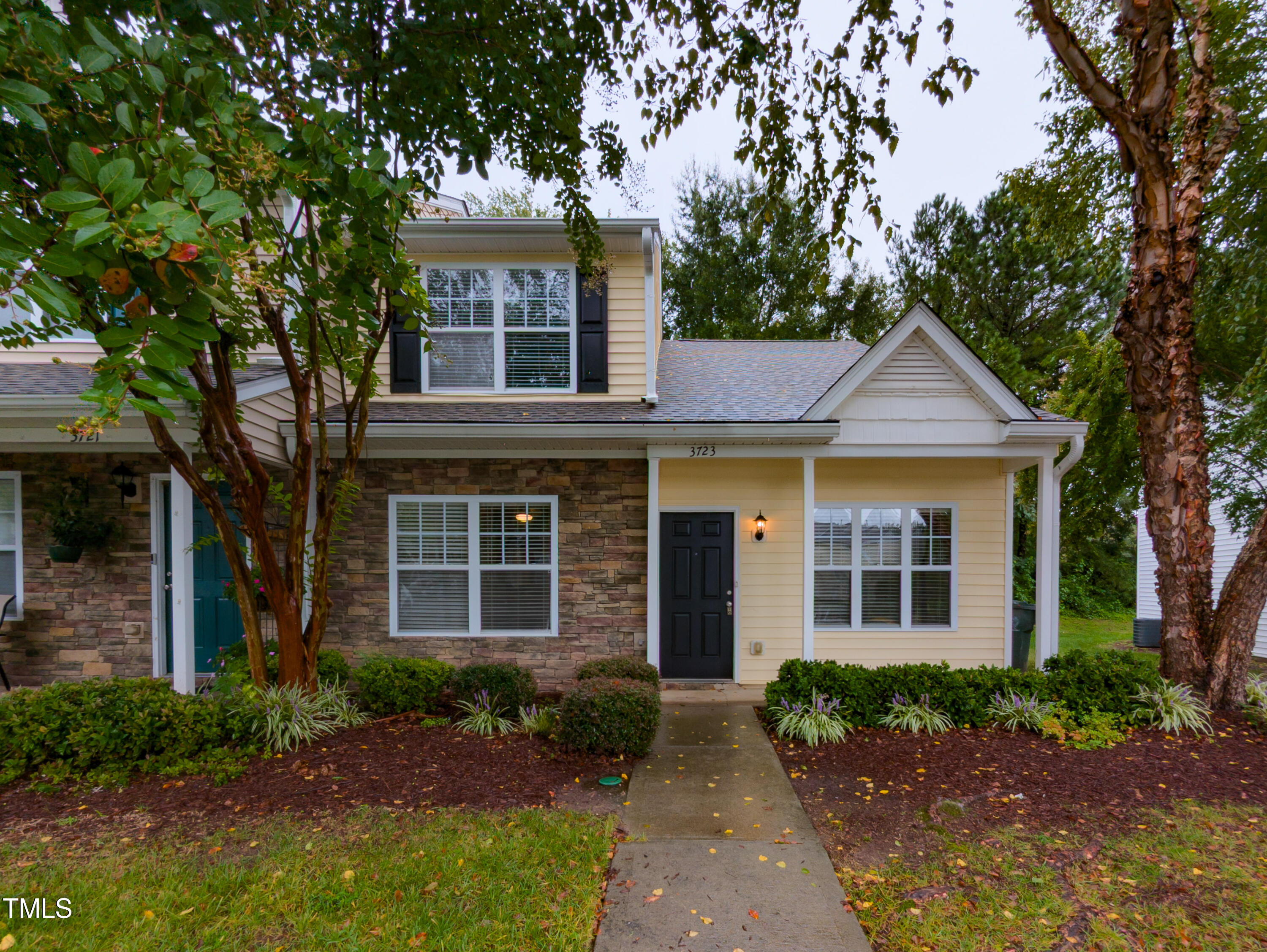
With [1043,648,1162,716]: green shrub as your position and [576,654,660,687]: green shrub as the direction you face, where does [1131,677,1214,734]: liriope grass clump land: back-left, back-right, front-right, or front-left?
back-left

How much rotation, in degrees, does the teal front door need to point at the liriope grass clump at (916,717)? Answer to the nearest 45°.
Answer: approximately 45° to its left

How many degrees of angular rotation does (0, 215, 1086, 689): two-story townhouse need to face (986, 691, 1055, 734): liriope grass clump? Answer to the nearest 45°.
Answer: approximately 45° to its left

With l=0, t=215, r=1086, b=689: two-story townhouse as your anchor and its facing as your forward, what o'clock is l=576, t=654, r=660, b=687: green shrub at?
The green shrub is roughly at 12 o'clock from the two-story townhouse.

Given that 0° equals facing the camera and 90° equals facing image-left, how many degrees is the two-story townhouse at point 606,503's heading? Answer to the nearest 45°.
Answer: approximately 0°

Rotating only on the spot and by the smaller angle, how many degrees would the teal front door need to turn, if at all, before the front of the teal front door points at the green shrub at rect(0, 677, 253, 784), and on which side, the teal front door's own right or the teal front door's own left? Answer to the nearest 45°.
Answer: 0° — it already faces it

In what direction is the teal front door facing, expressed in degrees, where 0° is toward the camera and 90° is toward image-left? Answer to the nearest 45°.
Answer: approximately 0°
